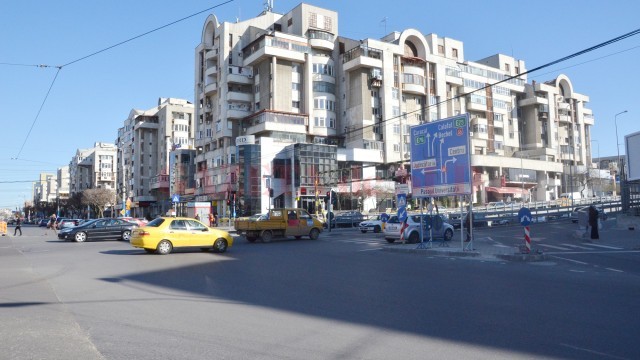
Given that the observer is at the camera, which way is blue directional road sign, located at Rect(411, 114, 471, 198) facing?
facing the viewer and to the left of the viewer

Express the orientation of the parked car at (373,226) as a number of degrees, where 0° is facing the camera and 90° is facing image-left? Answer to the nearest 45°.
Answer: approximately 45°

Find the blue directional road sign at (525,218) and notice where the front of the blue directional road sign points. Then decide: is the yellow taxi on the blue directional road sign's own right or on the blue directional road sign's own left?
on the blue directional road sign's own right

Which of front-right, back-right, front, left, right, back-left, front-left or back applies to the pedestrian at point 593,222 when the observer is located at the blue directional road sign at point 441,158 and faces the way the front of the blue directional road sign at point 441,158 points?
back

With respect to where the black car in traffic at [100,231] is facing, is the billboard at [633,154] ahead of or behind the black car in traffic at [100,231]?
behind

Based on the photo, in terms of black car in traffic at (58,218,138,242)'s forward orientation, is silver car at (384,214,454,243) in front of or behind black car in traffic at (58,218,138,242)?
behind

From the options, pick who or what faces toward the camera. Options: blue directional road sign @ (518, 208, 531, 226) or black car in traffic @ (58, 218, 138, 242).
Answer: the blue directional road sign

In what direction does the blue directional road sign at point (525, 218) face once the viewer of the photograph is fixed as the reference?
facing the viewer

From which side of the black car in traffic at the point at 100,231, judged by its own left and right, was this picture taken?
left

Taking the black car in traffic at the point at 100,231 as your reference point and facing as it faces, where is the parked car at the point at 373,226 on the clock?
the parked car at the point at 373,226 is roughly at 6 o'clock from the black car in traffic at the point at 100,231.

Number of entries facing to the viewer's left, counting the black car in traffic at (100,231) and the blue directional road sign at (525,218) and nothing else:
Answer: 1

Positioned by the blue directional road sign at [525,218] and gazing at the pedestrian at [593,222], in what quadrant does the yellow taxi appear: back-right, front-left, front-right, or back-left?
back-left
